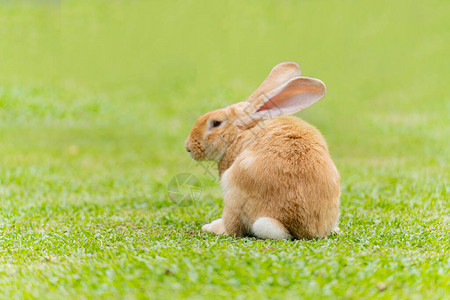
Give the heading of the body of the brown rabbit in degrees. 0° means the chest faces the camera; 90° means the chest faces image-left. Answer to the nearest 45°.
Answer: approximately 135°
